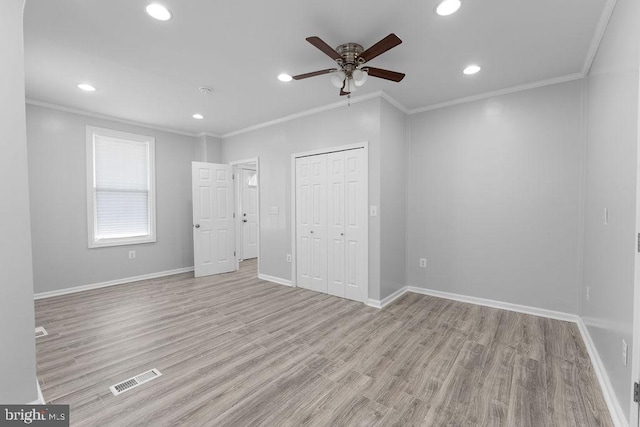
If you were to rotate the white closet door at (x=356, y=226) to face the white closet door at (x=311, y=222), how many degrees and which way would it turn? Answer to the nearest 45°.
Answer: approximately 90° to its right

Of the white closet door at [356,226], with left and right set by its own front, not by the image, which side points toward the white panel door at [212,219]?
right

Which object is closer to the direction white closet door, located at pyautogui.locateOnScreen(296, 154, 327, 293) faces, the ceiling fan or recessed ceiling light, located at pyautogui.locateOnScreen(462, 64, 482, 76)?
the ceiling fan

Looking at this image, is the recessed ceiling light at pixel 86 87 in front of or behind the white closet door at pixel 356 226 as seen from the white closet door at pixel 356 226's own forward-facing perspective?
in front

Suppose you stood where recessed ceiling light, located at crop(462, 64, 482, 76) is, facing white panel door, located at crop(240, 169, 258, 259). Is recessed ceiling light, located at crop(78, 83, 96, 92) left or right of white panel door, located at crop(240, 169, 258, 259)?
left

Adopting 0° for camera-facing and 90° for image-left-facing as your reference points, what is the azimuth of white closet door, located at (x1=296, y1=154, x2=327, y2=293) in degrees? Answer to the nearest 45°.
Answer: approximately 45°

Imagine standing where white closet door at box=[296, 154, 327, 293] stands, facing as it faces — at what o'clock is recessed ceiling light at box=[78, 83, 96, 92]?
The recessed ceiling light is roughly at 1 o'clock from the white closet door.

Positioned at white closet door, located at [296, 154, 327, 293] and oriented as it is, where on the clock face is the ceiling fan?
The ceiling fan is roughly at 10 o'clock from the white closet door.

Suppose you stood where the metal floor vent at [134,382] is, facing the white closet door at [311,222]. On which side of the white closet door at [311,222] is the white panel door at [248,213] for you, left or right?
left

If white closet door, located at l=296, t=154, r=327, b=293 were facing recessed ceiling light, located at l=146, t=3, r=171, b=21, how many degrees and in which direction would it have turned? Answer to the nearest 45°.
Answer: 0° — it already faces it

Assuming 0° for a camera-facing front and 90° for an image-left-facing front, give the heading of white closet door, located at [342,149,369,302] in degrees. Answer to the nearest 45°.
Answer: approximately 45°

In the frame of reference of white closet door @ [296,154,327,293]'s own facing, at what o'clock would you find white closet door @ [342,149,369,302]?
white closet door @ [342,149,369,302] is roughly at 9 o'clock from white closet door @ [296,154,327,293].
